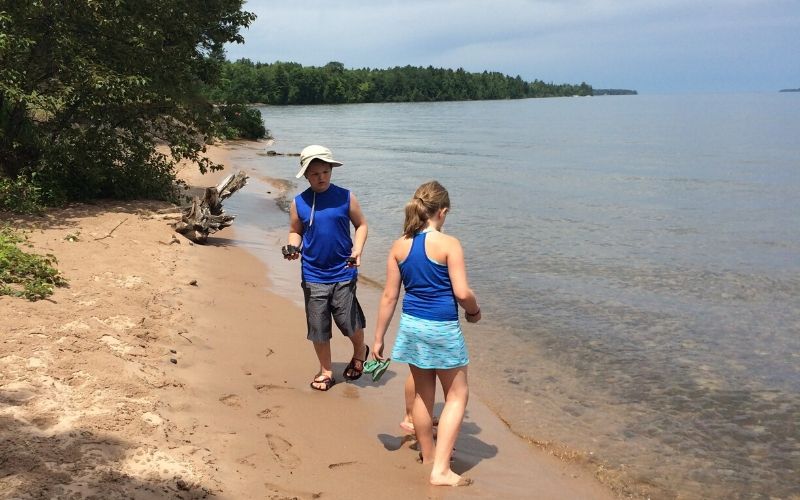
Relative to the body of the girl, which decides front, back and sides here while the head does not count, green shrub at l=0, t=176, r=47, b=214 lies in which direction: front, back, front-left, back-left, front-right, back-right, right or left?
left

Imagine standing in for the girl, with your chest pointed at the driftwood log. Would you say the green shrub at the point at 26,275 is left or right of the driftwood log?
left

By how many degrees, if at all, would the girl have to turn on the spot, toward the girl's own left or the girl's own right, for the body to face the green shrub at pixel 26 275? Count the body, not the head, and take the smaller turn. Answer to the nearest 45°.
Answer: approximately 90° to the girl's own left

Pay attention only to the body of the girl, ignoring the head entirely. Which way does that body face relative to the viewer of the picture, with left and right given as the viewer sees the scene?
facing away from the viewer and to the right of the viewer

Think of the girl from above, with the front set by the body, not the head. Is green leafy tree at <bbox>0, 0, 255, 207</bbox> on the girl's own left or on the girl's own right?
on the girl's own left
